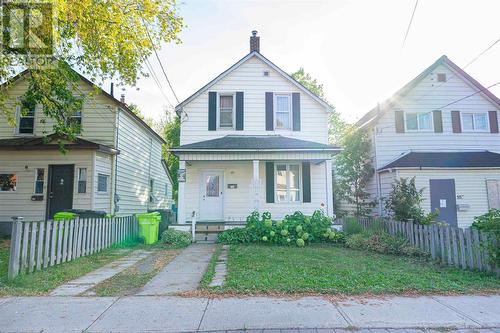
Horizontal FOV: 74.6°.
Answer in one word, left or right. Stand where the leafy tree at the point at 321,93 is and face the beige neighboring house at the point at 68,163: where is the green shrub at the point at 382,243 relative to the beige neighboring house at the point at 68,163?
left

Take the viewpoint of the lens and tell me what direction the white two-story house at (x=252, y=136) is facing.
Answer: facing the viewer

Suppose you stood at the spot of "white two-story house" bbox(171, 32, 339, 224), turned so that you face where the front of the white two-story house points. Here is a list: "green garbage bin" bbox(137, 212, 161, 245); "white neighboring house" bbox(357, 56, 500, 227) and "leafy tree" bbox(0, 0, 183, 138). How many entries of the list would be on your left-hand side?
1

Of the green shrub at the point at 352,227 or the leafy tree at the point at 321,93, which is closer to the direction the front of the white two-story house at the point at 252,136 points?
the green shrub

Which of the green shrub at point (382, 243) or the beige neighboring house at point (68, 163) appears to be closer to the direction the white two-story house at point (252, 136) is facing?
the green shrub

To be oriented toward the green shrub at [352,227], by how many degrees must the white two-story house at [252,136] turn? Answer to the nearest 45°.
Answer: approximately 45° to its left

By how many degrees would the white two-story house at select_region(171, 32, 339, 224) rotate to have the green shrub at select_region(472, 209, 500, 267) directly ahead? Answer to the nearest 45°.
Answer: approximately 45° to its left

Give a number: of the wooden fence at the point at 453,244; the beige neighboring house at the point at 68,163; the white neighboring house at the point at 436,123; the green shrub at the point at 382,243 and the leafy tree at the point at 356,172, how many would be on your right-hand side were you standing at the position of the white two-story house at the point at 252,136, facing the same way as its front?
1

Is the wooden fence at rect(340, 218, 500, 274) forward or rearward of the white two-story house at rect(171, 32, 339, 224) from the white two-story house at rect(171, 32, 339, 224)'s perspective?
forward

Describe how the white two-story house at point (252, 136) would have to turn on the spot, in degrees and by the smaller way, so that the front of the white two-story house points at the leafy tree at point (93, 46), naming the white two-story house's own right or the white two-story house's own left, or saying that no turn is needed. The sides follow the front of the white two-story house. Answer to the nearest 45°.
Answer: approximately 45° to the white two-story house's own right

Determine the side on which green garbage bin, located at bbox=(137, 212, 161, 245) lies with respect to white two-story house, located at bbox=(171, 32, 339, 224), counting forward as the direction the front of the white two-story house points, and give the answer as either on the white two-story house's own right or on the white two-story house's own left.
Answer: on the white two-story house's own right
